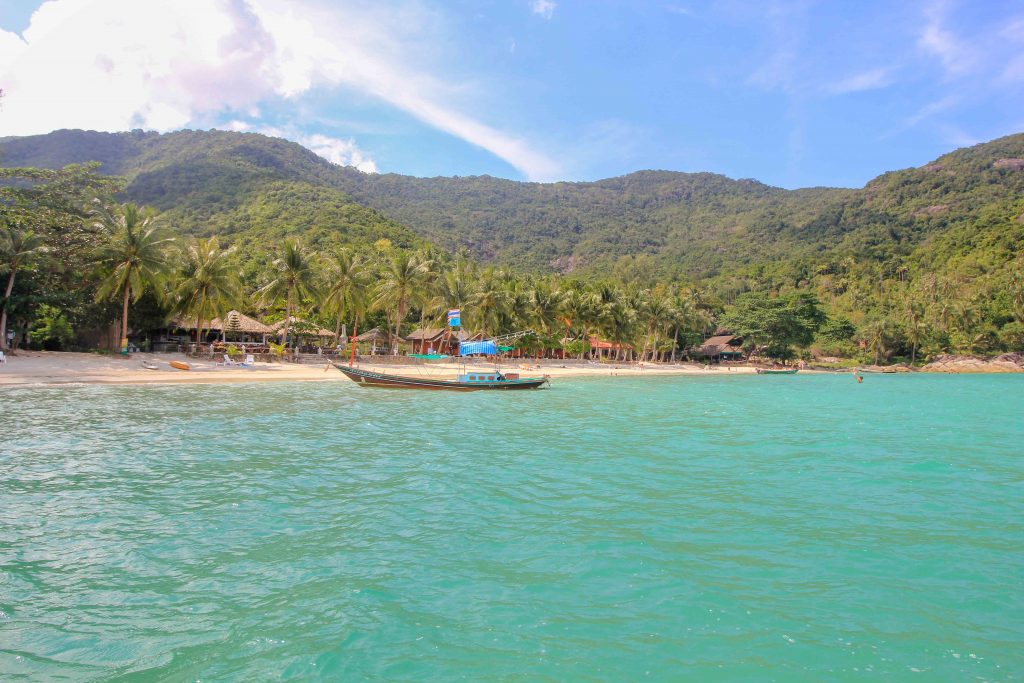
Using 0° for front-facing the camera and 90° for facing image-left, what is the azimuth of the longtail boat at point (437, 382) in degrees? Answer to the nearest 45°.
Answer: approximately 90°

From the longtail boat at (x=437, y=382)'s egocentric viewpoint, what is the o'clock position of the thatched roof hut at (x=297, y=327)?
The thatched roof hut is roughly at 2 o'clock from the longtail boat.

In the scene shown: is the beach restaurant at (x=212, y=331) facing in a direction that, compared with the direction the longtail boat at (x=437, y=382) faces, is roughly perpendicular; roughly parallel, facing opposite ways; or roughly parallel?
roughly perpendicular

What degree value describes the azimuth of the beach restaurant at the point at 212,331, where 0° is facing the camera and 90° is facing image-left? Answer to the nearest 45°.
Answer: approximately 0°

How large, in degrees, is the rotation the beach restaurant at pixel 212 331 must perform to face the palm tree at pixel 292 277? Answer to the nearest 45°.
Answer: approximately 45° to its left

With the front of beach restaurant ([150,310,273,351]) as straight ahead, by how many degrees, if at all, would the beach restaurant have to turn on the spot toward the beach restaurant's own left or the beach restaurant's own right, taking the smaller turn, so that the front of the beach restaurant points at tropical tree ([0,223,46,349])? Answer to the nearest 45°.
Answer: approximately 45° to the beach restaurant's own right

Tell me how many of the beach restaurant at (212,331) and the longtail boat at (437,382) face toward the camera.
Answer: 1
